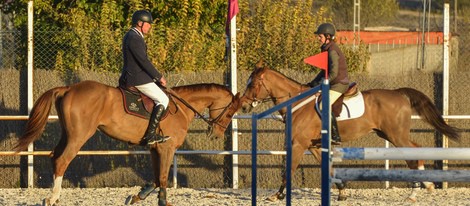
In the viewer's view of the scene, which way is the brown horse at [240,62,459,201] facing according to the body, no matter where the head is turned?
to the viewer's left

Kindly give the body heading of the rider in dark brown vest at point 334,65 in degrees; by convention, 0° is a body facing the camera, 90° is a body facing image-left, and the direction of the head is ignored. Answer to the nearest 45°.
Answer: approximately 90°

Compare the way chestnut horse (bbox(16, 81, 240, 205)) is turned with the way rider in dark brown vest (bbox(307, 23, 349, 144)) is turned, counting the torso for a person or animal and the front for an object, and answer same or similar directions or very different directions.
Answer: very different directions

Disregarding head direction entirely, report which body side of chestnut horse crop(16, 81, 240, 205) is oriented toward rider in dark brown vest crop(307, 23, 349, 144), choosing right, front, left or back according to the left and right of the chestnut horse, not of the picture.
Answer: front

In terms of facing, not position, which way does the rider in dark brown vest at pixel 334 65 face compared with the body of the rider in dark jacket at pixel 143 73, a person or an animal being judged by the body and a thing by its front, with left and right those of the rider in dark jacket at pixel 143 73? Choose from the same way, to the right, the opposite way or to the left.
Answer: the opposite way

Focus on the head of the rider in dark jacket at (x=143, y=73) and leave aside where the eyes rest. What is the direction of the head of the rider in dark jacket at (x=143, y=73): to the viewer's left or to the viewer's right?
to the viewer's right

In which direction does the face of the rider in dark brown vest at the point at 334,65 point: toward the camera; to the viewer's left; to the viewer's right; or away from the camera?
to the viewer's left

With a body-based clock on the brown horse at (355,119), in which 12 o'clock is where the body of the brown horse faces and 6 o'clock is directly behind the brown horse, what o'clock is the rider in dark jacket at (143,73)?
The rider in dark jacket is roughly at 11 o'clock from the brown horse.

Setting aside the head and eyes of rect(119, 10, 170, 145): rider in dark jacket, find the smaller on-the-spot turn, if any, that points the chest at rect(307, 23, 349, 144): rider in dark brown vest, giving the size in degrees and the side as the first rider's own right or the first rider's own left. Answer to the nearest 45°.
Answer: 0° — they already face them

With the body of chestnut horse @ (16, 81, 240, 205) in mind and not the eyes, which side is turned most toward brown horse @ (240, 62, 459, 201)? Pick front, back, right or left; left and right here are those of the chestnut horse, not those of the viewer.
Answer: front

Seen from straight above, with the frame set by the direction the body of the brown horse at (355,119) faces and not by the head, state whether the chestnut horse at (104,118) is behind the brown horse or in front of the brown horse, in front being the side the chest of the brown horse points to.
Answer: in front

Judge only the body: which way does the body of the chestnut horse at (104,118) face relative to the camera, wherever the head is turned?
to the viewer's right

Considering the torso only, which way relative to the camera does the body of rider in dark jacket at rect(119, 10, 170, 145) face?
to the viewer's right
